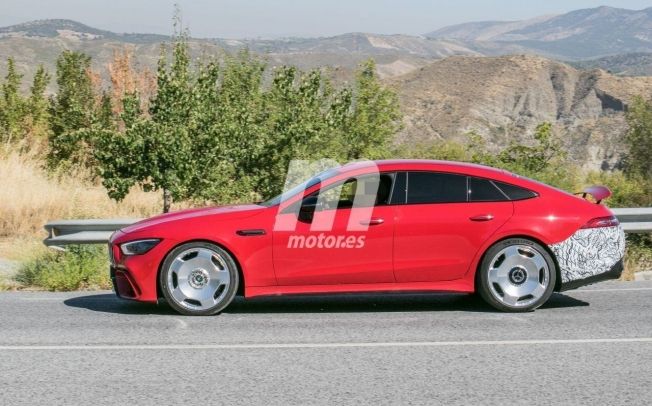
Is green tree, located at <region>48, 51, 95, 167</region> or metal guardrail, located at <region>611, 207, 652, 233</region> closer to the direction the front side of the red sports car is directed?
the green tree

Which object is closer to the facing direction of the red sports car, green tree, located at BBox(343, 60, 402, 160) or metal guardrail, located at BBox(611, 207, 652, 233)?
the green tree

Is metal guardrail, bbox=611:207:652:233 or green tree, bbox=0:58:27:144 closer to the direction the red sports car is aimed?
the green tree

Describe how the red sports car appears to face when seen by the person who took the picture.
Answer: facing to the left of the viewer

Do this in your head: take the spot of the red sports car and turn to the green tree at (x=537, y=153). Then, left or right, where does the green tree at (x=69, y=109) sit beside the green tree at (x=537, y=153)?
left

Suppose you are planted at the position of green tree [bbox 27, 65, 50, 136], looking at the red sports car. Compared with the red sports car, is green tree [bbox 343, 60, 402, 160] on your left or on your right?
left

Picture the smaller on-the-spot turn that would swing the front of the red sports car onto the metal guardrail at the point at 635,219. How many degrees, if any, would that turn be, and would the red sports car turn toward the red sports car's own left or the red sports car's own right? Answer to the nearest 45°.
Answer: approximately 135° to the red sports car's own right

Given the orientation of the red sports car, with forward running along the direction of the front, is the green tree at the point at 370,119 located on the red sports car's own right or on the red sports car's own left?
on the red sports car's own right

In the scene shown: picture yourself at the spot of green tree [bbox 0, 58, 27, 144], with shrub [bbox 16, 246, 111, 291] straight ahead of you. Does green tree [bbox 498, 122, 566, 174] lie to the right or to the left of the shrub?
left

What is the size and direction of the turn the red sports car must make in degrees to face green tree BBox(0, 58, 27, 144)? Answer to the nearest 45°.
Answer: approximately 45° to its right

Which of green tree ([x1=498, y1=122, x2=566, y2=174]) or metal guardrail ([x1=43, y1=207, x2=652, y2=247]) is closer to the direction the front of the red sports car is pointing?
the metal guardrail

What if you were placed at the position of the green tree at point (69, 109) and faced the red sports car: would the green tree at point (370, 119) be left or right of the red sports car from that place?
left

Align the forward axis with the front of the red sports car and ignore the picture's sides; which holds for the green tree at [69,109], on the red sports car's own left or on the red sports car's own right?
on the red sports car's own right

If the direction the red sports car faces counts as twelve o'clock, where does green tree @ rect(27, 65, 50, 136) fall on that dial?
The green tree is roughly at 2 o'clock from the red sports car.
